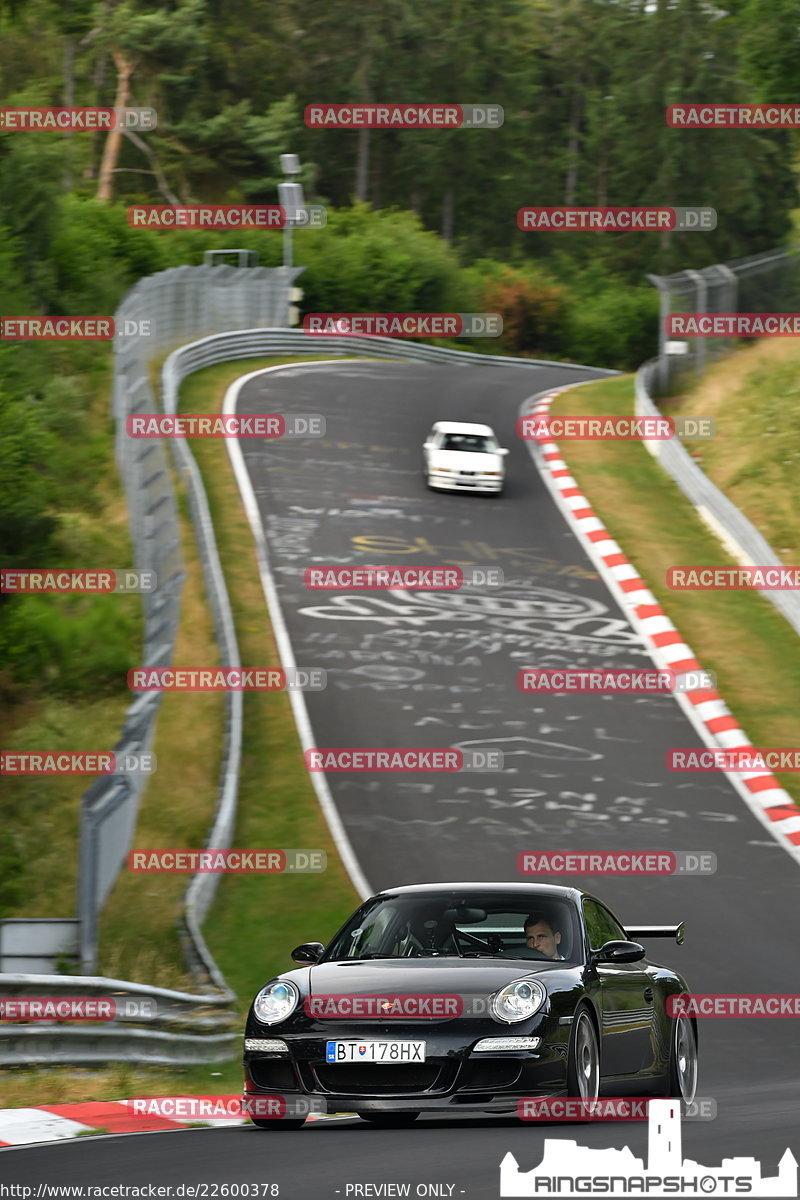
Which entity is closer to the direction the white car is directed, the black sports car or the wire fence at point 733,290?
the black sports car

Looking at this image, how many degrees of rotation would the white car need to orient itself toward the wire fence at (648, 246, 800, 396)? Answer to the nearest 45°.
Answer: approximately 135° to its left

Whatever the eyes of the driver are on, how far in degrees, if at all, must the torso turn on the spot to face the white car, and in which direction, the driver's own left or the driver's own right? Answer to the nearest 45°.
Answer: approximately 135° to the driver's own right

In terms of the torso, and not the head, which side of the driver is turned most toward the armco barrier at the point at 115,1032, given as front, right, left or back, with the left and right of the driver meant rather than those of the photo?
right

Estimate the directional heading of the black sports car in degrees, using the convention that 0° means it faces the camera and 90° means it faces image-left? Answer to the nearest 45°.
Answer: approximately 45°

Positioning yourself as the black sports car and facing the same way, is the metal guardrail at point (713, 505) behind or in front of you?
behind
